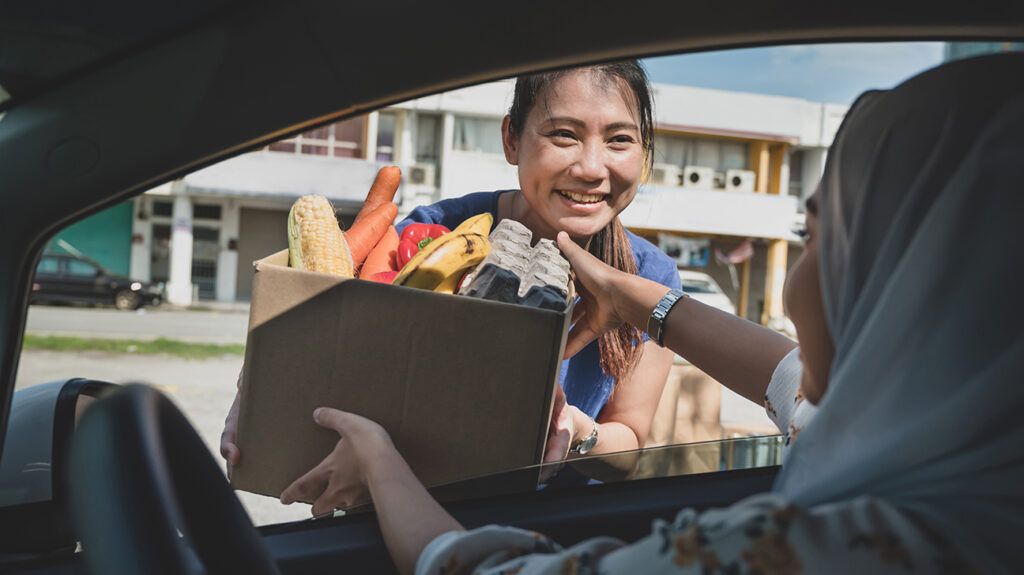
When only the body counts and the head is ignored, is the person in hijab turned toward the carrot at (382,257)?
yes

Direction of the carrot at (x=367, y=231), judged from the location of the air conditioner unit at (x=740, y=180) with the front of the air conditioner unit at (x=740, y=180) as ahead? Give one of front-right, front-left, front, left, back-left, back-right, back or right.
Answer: front

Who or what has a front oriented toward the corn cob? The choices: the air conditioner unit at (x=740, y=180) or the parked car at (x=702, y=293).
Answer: the air conditioner unit

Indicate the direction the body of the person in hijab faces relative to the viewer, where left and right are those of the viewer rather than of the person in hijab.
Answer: facing away from the viewer and to the left of the viewer

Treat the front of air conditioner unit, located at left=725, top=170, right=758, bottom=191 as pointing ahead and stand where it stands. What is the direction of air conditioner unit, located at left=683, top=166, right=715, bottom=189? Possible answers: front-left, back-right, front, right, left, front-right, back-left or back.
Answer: front-right

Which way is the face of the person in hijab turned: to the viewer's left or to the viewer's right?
to the viewer's left

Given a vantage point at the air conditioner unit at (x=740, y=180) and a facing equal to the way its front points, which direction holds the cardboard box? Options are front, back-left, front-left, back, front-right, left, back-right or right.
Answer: front

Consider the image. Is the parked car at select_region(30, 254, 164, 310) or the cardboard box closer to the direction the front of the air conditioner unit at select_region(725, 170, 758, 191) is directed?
the cardboard box

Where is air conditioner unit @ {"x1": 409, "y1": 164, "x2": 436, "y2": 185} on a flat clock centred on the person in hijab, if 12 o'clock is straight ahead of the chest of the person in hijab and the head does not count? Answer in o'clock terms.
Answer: The air conditioner unit is roughly at 1 o'clock from the person in hijab.

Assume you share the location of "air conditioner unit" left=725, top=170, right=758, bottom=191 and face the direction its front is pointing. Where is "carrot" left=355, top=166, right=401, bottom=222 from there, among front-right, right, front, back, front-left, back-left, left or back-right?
front

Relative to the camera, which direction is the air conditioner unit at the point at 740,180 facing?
toward the camera

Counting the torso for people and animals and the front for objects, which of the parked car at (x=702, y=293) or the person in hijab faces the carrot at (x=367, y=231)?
the person in hijab

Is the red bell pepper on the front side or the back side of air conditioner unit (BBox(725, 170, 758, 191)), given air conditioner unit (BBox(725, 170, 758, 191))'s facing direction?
on the front side
